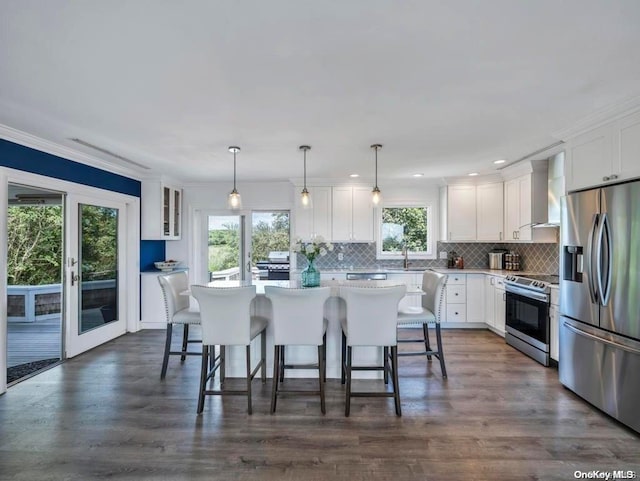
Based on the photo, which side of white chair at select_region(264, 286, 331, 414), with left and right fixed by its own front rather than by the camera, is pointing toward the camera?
back

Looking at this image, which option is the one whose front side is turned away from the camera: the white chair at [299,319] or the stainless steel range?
the white chair

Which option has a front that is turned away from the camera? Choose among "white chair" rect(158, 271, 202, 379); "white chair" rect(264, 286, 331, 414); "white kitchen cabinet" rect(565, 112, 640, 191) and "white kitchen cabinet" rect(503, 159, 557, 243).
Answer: "white chair" rect(264, 286, 331, 414)

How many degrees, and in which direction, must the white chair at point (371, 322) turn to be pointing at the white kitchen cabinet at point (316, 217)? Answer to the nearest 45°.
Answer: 0° — it already faces it

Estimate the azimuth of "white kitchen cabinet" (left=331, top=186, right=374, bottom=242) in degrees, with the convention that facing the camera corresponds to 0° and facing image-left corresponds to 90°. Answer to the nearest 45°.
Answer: approximately 0°

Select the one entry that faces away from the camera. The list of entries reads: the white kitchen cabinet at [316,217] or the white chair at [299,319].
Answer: the white chair

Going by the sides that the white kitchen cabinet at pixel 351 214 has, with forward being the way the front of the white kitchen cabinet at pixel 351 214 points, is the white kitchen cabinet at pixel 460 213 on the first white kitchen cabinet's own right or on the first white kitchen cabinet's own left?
on the first white kitchen cabinet's own left

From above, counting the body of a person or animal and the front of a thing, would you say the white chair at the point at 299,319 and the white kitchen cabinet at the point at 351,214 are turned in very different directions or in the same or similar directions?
very different directions

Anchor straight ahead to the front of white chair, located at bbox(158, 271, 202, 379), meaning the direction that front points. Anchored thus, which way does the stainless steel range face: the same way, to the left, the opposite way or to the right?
the opposite way

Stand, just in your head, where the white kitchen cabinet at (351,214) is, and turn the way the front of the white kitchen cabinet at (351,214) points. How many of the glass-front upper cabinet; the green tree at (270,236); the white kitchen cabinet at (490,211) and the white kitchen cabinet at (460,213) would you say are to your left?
2

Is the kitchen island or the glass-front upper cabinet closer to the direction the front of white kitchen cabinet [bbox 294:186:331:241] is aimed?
the kitchen island

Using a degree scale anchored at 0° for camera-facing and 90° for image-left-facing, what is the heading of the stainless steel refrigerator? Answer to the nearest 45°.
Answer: approximately 45°

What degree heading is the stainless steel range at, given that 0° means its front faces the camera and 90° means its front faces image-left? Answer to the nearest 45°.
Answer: approximately 45°

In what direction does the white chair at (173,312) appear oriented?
to the viewer's right
